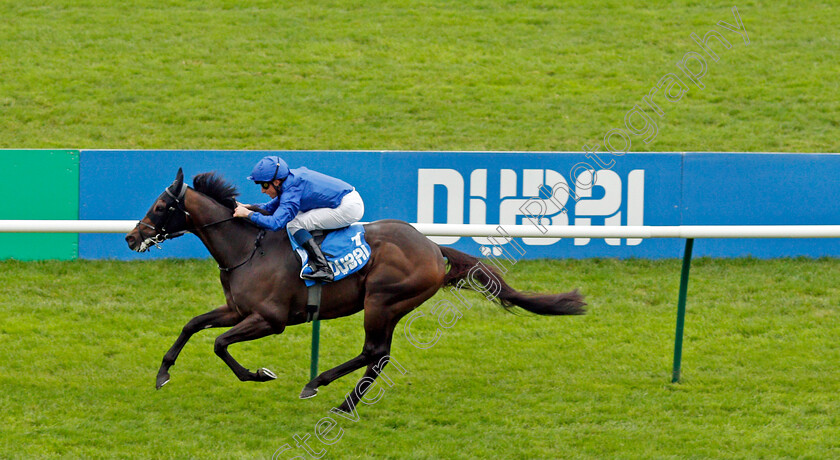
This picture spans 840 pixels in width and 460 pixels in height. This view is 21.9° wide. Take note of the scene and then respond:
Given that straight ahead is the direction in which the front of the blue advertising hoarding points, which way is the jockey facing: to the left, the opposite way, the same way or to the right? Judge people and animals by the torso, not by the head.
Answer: to the right

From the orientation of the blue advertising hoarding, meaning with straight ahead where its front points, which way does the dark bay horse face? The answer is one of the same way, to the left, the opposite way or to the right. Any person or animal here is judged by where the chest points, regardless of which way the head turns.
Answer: to the right

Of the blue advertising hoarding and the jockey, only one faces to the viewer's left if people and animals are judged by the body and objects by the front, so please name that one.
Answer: the jockey

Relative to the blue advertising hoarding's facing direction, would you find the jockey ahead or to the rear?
ahead

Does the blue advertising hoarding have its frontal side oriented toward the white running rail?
yes

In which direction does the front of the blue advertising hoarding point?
toward the camera

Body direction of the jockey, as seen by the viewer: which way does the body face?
to the viewer's left

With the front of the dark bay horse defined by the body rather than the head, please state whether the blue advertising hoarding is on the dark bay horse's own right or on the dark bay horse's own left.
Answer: on the dark bay horse's own right

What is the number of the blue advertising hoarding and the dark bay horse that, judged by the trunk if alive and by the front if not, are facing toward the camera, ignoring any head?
1

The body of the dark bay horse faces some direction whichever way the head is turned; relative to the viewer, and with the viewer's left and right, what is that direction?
facing to the left of the viewer
